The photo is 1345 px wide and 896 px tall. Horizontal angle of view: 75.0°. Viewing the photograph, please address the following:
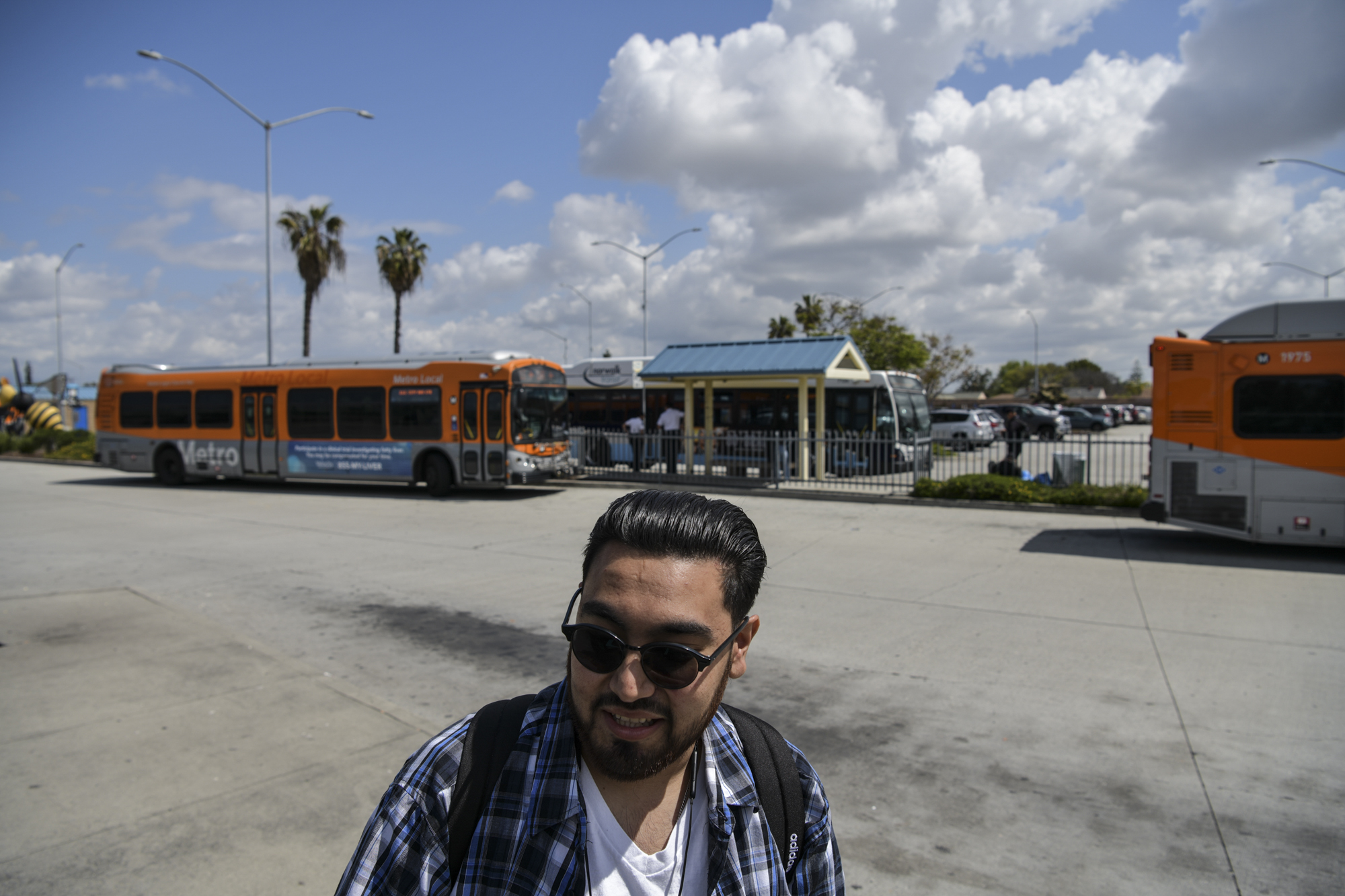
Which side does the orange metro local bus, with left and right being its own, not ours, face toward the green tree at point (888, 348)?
left

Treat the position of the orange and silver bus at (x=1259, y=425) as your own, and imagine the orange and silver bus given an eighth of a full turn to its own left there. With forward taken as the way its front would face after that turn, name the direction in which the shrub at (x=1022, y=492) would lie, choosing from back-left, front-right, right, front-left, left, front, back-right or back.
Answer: left

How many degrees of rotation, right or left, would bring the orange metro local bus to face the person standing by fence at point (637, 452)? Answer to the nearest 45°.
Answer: approximately 45° to its left

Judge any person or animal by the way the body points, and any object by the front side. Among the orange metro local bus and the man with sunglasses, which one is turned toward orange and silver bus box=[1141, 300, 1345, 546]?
the orange metro local bus

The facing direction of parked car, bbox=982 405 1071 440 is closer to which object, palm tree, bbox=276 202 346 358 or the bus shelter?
the bus shelter

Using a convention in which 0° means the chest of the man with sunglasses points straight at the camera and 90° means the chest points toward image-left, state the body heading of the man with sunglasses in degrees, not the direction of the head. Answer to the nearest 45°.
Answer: approximately 0°

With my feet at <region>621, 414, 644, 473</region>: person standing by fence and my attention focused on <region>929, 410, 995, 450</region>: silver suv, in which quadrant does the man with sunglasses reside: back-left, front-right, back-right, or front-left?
back-right

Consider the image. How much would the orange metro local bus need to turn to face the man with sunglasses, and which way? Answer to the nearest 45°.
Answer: approximately 45° to its right
